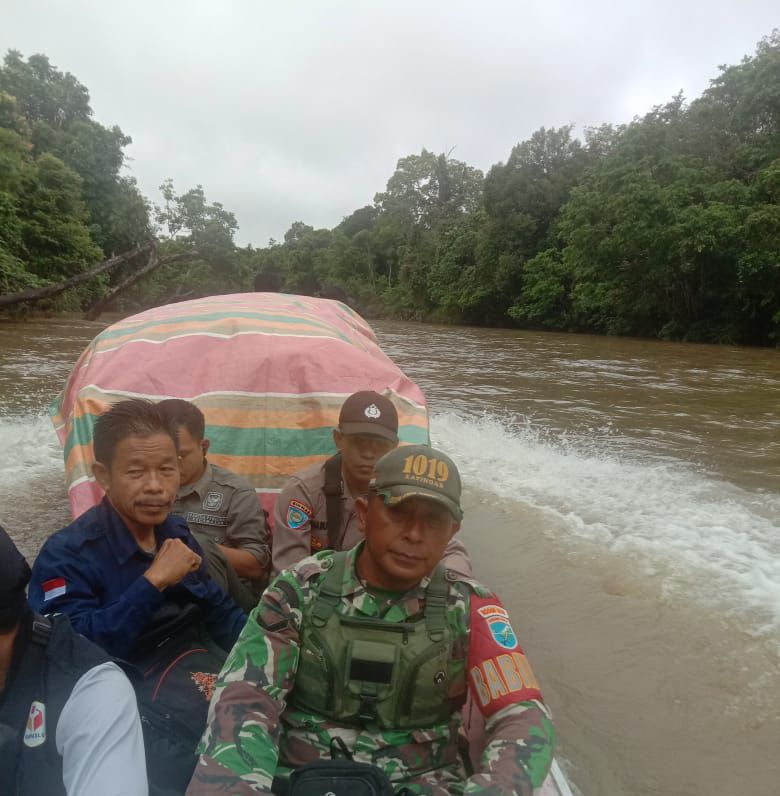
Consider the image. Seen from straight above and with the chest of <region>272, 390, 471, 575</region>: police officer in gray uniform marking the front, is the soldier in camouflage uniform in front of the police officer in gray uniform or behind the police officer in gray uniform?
in front

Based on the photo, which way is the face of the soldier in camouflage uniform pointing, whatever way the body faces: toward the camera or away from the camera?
toward the camera

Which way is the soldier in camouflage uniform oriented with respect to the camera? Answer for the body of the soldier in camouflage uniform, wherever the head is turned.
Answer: toward the camera

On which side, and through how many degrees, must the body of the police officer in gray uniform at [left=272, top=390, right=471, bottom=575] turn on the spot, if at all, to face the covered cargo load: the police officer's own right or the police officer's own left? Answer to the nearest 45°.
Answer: approximately 180°

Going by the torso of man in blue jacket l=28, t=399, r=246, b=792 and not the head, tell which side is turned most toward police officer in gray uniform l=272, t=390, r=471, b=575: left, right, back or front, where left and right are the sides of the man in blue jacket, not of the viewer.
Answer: left

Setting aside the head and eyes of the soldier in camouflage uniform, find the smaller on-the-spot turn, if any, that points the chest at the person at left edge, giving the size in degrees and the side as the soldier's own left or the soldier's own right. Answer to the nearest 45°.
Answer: approximately 90° to the soldier's own right

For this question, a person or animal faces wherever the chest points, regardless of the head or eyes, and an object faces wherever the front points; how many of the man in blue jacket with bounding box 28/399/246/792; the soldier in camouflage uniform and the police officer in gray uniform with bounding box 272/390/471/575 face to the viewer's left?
0

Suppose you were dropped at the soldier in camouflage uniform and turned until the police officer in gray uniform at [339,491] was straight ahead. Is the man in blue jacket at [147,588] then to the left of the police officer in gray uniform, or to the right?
left

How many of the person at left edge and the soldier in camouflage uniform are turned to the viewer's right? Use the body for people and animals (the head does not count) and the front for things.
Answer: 0

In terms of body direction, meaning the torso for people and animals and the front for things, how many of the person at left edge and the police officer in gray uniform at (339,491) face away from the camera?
0

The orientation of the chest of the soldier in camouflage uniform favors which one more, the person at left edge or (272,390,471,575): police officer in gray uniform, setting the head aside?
the person at left edge

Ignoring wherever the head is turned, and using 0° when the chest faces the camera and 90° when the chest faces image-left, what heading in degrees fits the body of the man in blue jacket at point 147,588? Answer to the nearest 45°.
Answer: approximately 315°

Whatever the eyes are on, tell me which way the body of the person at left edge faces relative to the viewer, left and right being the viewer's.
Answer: facing the viewer and to the left of the viewer

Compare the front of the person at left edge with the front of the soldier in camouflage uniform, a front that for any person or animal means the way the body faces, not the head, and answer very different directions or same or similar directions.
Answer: same or similar directions

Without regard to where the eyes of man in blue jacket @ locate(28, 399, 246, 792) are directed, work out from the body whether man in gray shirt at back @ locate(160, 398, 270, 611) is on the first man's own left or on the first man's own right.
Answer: on the first man's own left

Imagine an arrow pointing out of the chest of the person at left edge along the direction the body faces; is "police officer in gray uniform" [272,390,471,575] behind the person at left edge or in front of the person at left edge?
behind
